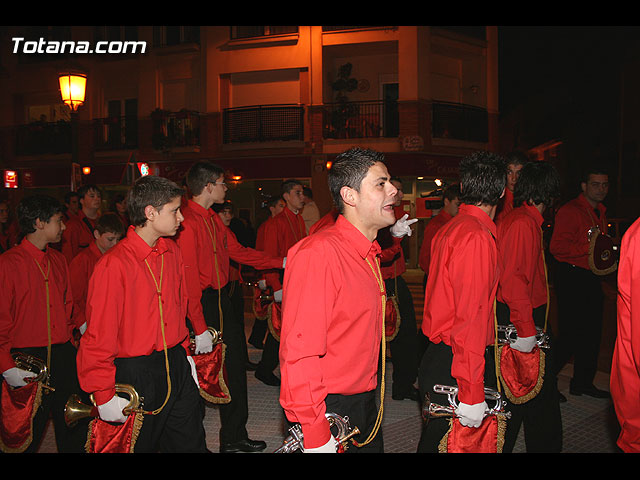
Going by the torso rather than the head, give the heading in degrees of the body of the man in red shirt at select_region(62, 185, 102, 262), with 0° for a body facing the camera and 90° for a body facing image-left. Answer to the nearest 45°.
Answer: approximately 315°

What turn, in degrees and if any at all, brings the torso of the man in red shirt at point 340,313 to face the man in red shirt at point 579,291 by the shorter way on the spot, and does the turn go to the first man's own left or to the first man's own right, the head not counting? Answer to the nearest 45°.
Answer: approximately 45° to the first man's own left

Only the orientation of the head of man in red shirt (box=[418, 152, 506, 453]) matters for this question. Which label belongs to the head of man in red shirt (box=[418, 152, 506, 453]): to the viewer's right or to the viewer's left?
to the viewer's right

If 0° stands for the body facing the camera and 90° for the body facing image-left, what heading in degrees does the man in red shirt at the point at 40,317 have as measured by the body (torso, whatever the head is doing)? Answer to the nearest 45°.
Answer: approximately 315°

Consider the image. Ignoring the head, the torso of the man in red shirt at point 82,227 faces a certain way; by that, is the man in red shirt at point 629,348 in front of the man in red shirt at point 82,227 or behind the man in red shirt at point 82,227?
in front

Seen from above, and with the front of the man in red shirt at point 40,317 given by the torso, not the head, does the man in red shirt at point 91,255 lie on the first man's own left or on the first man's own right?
on the first man's own left

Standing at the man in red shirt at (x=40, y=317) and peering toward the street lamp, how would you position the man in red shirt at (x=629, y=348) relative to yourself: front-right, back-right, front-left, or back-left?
back-right

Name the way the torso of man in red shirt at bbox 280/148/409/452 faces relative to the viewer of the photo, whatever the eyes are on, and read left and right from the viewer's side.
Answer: facing to the right of the viewer
